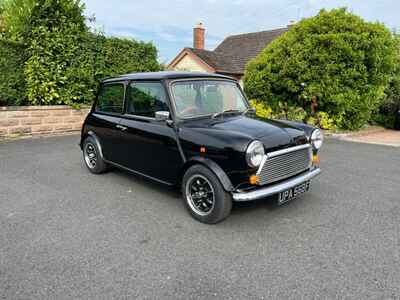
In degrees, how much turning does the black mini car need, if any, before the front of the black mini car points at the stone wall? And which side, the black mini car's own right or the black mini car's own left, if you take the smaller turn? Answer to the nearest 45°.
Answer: approximately 180°

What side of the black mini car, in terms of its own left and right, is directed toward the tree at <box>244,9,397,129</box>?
left

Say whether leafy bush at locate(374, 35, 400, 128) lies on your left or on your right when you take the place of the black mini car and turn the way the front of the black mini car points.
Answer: on your left

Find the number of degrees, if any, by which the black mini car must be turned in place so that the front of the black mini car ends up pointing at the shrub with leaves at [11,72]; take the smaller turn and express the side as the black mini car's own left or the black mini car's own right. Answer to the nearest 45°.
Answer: approximately 180°

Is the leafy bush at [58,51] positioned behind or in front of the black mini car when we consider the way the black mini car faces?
behind

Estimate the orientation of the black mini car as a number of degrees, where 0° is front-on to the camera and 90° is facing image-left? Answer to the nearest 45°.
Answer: approximately 315°
